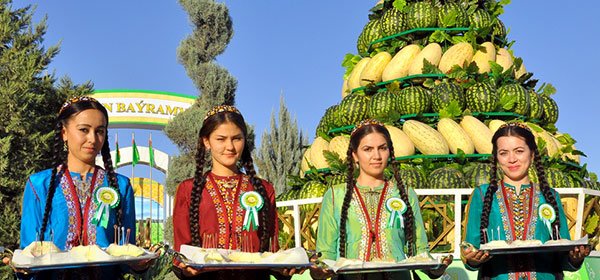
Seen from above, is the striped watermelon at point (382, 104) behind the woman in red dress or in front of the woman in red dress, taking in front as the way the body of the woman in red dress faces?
behind

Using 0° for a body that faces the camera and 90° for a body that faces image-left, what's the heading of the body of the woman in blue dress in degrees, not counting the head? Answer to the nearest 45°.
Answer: approximately 0°

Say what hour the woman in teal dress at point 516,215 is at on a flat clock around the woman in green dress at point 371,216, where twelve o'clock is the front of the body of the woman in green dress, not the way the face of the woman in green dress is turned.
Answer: The woman in teal dress is roughly at 9 o'clock from the woman in green dress.

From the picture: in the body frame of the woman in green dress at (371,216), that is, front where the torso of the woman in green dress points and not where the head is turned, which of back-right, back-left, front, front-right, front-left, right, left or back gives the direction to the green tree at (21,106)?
back-right

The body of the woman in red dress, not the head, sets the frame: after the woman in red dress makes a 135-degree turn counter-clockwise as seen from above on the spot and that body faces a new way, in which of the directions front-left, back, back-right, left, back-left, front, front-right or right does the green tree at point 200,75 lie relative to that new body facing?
front-left

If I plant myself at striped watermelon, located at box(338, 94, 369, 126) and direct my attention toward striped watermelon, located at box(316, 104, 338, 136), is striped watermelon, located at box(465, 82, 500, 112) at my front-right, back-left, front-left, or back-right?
back-right

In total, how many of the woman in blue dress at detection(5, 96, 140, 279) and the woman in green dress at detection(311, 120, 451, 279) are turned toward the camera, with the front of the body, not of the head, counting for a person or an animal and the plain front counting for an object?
2

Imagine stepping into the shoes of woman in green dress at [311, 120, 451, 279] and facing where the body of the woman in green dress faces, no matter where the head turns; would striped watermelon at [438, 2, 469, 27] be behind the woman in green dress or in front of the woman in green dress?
behind
